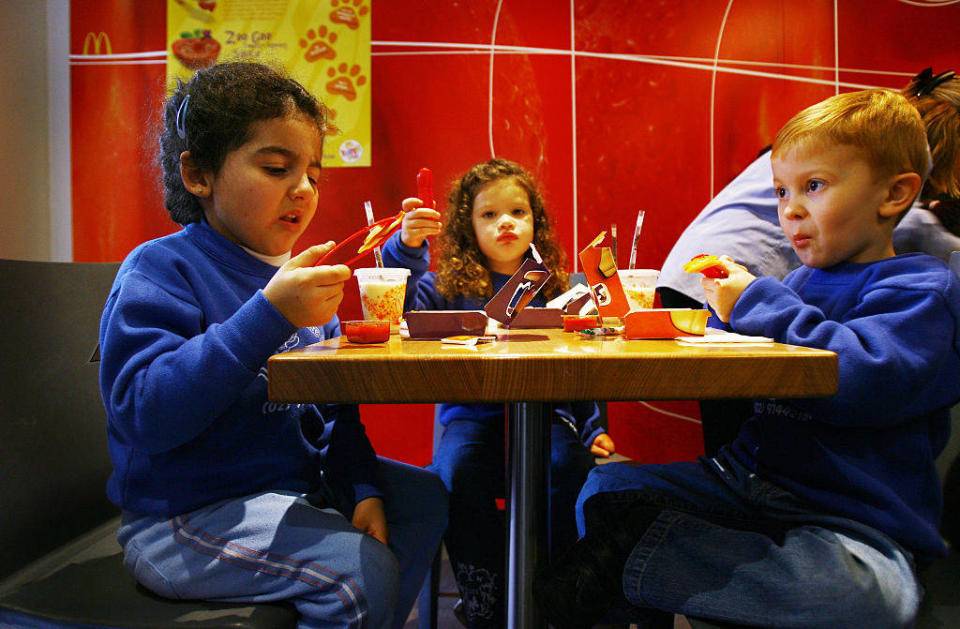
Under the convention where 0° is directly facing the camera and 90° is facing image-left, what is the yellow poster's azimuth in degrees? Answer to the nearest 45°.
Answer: approximately 0°

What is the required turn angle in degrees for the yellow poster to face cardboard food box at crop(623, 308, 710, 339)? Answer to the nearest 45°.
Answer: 0° — it already faces it

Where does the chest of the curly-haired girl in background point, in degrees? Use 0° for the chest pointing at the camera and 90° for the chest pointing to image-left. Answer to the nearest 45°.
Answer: approximately 0°

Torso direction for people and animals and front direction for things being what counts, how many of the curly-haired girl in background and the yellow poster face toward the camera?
2

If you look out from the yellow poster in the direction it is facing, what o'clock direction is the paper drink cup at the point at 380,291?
The paper drink cup is roughly at 12 o'clock from the yellow poster.

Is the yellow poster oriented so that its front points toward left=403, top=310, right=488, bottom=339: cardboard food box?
yes

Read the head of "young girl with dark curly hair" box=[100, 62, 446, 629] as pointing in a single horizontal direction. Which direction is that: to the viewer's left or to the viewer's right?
to the viewer's right

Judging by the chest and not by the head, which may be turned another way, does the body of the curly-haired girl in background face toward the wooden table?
yes
